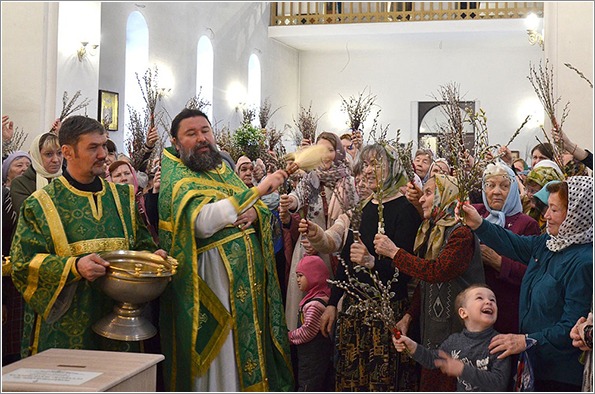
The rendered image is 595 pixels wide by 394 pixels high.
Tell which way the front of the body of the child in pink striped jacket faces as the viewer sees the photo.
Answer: to the viewer's left

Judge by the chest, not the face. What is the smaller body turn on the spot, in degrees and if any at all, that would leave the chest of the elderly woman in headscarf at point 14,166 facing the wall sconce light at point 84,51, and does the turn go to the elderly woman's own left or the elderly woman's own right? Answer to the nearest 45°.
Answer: approximately 135° to the elderly woman's own left

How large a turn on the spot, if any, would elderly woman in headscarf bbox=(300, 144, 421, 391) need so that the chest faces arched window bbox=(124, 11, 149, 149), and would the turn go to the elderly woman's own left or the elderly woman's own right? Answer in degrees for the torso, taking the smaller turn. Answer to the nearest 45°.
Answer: approximately 90° to the elderly woman's own right

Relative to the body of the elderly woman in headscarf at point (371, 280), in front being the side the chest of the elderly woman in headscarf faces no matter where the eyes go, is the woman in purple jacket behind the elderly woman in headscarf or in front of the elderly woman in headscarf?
behind

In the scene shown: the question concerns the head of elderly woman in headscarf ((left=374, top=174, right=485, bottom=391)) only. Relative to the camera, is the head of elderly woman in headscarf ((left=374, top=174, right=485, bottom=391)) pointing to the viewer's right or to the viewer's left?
to the viewer's left

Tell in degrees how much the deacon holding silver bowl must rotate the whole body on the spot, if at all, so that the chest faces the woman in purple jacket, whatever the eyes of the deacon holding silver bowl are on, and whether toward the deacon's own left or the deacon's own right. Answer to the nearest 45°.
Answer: approximately 45° to the deacon's own left

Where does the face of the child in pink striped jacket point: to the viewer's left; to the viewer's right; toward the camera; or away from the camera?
to the viewer's left
